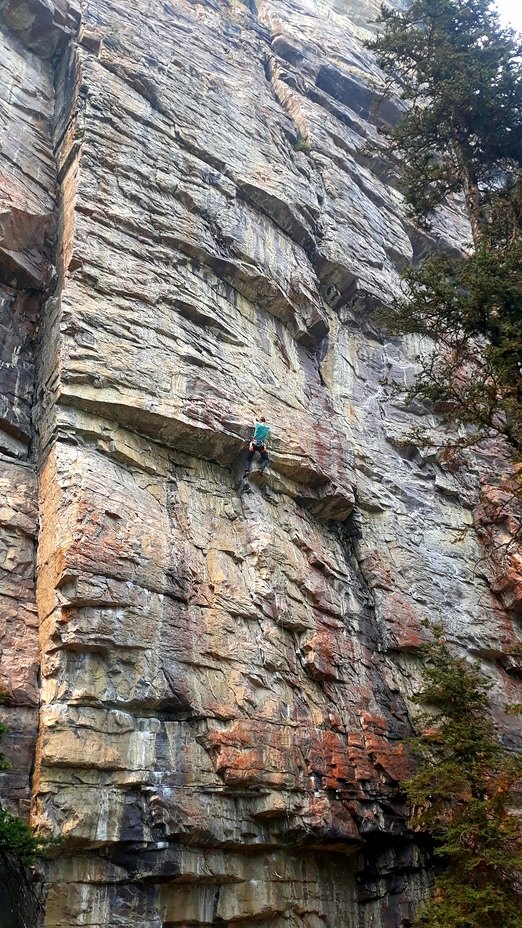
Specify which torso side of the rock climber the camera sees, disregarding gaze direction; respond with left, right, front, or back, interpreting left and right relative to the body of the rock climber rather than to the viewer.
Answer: back

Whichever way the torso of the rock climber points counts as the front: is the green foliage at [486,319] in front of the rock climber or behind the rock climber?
behind

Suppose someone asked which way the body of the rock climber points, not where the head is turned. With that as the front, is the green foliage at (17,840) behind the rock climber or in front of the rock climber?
behind
